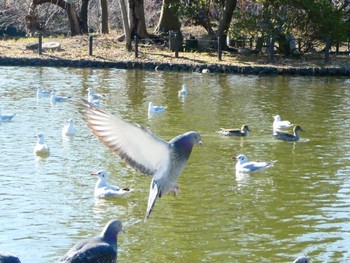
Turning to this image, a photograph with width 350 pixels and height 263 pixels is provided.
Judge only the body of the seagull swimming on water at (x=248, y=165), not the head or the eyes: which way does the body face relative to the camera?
to the viewer's left

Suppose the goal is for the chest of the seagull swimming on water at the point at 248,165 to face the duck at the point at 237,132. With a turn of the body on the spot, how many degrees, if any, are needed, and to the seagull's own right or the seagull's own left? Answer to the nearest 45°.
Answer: approximately 90° to the seagull's own right

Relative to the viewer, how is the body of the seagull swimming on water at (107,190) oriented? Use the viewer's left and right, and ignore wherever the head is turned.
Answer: facing to the left of the viewer

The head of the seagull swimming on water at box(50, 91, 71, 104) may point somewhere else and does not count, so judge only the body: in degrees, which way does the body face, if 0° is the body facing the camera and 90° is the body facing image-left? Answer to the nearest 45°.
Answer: approximately 90°

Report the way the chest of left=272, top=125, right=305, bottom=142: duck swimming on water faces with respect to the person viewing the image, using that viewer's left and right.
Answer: facing to the right of the viewer

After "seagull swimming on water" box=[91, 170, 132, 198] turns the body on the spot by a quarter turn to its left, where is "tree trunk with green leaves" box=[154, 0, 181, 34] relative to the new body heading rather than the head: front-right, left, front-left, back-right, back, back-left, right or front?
back

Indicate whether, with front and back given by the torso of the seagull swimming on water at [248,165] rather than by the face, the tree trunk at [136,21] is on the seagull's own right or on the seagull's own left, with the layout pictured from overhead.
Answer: on the seagull's own right

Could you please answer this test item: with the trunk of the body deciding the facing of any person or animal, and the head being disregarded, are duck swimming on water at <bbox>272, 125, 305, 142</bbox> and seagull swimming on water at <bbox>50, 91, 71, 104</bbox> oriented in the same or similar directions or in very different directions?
very different directions

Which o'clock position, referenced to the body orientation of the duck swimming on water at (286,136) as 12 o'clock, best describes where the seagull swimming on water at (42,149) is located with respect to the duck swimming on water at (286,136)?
the seagull swimming on water at (42,149) is roughly at 5 o'clock from the duck swimming on water at (286,136).

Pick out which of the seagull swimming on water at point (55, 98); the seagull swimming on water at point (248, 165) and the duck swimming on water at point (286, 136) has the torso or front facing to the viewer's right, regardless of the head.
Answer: the duck swimming on water at point (286, 136)

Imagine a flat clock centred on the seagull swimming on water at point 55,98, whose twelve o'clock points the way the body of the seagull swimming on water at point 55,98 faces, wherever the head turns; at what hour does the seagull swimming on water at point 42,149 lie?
the seagull swimming on water at point 42,149 is roughly at 9 o'clock from the seagull swimming on water at point 55,98.

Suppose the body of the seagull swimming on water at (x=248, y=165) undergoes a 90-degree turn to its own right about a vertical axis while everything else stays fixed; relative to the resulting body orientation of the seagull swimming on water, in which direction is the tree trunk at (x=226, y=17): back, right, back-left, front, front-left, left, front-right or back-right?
front
